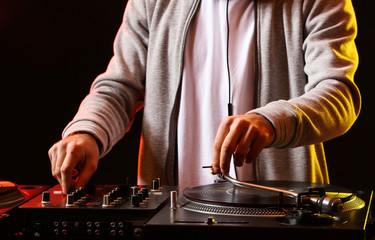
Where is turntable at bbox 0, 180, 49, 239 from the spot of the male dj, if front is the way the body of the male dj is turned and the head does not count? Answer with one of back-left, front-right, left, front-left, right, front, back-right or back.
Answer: front-right

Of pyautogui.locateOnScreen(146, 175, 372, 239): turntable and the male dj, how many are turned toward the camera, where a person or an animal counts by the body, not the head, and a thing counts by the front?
1

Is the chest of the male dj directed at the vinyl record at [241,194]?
yes

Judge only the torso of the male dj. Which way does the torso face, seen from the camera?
toward the camera

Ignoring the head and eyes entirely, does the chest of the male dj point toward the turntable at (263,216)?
yes

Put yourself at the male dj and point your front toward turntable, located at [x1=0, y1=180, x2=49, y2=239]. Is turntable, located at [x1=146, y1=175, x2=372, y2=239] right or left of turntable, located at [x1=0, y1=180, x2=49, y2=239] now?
left

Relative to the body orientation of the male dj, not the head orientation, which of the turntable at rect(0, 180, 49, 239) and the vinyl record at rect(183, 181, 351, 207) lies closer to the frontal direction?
the vinyl record
